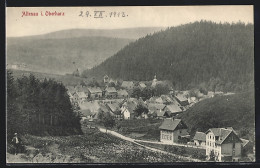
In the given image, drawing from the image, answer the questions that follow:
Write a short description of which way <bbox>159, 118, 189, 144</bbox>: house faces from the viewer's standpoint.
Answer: facing the viewer and to the left of the viewer

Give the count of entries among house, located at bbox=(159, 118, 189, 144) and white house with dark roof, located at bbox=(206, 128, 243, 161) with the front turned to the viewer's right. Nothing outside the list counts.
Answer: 0

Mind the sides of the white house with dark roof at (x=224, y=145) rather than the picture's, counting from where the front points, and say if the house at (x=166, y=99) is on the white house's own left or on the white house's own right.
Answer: on the white house's own right

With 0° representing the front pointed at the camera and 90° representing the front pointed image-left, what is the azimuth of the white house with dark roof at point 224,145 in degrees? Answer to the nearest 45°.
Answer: approximately 45°

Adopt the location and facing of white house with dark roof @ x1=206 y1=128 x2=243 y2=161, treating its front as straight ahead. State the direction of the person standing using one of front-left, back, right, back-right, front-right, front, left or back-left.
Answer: front-right
